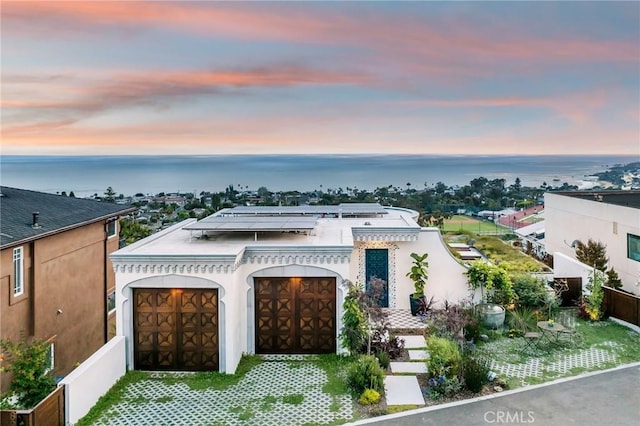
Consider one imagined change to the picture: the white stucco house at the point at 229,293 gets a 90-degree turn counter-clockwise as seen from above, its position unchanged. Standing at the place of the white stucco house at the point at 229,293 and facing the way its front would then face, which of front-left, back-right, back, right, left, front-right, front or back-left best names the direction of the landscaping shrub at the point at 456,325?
front

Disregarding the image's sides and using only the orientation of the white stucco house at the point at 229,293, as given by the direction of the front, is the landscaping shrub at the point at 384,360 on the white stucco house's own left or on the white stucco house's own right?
on the white stucco house's own left

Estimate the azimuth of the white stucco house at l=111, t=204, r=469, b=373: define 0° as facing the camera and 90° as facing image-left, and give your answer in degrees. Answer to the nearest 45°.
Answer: approximately 0°

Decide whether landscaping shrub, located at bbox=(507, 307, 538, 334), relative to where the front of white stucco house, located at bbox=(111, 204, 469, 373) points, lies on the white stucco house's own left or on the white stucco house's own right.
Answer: on the white stucco house's own left

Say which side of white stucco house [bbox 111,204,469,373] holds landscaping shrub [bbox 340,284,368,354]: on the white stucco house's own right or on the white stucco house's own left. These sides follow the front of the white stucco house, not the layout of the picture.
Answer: on the white stucco house's own left

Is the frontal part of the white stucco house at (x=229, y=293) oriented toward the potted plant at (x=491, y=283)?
no
